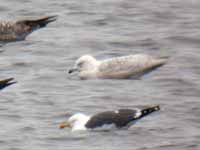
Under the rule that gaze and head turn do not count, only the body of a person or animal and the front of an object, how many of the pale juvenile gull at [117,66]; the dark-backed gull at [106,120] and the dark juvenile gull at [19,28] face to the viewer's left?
3

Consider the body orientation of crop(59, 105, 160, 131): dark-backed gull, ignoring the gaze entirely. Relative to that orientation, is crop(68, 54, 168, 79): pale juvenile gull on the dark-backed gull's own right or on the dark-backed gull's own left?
on the dark-backed gull's own right

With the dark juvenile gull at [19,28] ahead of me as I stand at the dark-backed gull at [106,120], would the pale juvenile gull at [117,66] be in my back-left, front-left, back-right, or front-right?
front-right

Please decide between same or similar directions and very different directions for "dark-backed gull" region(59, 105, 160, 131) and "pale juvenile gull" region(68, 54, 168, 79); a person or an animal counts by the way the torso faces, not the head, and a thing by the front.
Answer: same or similar directions

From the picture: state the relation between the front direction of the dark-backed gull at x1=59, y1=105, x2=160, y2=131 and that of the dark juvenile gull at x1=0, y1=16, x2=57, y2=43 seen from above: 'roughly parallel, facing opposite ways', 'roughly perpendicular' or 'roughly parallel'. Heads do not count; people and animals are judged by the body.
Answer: roughly parallel

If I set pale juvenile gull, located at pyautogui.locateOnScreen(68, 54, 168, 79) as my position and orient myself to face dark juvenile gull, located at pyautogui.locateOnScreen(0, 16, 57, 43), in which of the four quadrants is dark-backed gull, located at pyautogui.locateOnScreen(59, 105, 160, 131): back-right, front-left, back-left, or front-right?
back-left

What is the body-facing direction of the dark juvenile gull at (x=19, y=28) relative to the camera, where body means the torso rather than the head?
to the viewer's left

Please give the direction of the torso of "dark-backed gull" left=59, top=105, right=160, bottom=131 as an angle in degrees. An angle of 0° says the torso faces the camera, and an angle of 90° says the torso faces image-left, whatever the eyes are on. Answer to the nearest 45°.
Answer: approximately 90°

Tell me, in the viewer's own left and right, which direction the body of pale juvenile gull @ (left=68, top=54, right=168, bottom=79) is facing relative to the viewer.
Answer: facing to the left of the viewer

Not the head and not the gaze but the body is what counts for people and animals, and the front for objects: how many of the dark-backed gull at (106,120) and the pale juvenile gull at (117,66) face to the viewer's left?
2

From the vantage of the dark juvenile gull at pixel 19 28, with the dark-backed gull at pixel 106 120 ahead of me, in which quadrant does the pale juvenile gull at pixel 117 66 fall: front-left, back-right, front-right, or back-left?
front-left
